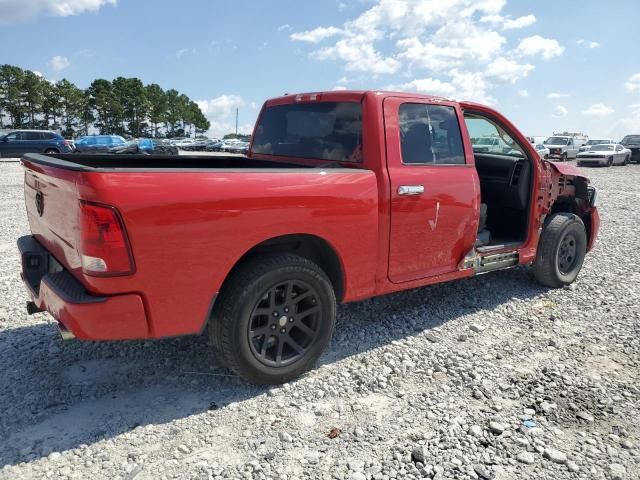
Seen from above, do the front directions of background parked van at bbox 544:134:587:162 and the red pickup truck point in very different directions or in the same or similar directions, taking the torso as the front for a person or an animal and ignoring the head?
very different directions

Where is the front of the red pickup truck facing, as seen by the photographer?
facing away from the viewer and to the right of the viewer

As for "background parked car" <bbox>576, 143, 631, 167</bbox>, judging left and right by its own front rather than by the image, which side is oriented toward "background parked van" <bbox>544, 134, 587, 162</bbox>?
right

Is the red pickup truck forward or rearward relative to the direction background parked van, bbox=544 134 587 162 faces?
forward

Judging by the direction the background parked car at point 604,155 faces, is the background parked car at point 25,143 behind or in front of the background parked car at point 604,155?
in front

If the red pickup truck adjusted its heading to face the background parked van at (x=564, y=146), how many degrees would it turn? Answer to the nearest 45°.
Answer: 0° — it already faces it
